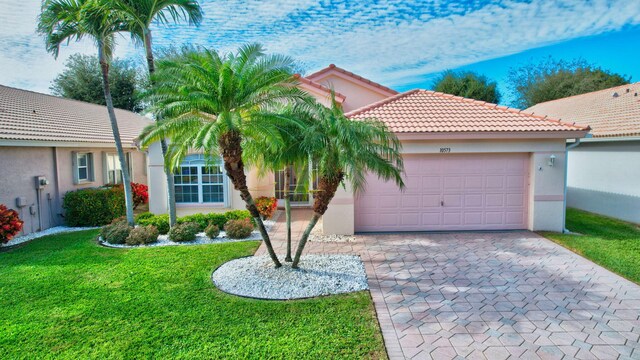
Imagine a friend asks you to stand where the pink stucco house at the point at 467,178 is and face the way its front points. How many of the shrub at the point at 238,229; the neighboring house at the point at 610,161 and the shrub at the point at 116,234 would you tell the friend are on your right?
2

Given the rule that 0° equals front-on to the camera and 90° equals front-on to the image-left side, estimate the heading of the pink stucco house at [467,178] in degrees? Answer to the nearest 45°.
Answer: approximately 0°

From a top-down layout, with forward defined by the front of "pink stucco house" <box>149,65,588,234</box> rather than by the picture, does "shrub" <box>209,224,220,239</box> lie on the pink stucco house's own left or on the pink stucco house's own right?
on the pink stucco house's own right

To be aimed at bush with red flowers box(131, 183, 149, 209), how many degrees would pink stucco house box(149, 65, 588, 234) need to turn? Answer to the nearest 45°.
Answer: approximately 90° to its right

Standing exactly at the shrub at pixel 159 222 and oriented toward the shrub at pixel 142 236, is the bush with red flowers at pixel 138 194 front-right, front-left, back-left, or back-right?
back-right

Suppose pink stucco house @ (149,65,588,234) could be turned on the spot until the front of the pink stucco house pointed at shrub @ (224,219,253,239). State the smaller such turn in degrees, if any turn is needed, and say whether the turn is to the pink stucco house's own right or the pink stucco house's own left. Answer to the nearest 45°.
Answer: approximately 90° to the pink stucco house's own right
